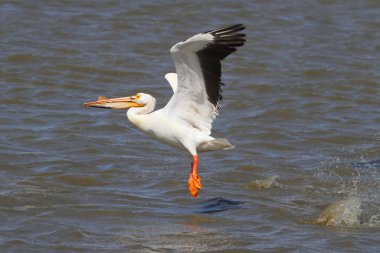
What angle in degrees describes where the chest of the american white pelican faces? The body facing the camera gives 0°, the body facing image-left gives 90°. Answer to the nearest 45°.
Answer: approximately 90°
